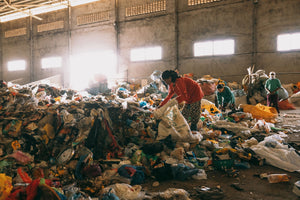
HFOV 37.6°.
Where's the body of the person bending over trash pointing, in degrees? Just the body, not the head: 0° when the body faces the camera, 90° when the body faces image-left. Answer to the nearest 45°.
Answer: approximately 45°

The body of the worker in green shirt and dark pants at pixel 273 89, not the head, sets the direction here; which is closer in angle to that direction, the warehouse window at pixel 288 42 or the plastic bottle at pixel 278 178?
the plastic bottle

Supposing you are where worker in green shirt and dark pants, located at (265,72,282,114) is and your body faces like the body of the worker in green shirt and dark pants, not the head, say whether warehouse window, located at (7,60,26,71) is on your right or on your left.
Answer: on your right

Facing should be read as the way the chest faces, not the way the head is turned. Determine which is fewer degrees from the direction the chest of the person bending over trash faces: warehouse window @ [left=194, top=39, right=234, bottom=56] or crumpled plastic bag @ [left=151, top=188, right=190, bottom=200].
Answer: the crumpled plastic bag

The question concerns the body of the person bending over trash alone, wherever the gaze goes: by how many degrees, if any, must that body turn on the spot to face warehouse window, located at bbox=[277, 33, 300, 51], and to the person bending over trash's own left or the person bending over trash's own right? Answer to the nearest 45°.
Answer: approximately 180°

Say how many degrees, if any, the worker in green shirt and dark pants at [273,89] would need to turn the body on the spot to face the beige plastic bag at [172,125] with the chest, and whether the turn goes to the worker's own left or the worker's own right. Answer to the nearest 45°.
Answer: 0° — they already face it

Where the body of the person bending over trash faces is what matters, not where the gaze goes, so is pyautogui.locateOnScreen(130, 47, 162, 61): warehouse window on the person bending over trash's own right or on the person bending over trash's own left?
on the person bending over trash's own right

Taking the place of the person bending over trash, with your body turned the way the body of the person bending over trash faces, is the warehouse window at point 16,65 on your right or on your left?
on your right
